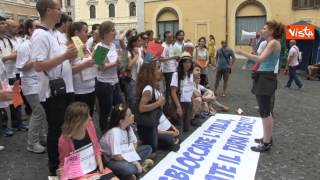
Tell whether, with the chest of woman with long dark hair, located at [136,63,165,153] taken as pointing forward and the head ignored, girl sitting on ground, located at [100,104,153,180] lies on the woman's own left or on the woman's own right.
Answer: on the woman's own right

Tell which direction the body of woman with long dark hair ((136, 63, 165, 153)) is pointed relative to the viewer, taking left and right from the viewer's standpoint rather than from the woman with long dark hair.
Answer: facing to the right of the viewer

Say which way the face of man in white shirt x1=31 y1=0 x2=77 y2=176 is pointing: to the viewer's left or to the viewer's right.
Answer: to the viewer's right

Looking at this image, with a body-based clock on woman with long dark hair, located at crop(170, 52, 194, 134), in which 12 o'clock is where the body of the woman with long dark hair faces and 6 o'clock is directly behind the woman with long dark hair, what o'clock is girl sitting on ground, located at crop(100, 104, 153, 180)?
The girl sitting on ground is roughly at 2 o'clock from the woman with long dark hair.

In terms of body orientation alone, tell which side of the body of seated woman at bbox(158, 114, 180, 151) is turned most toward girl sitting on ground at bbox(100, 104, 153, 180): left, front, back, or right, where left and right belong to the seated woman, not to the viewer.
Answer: right

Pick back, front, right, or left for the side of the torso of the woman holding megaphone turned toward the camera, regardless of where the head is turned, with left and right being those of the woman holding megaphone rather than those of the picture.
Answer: left

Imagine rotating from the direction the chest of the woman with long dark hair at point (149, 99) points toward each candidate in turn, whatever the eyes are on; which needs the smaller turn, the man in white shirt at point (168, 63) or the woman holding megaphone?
the woman holding megaphone
